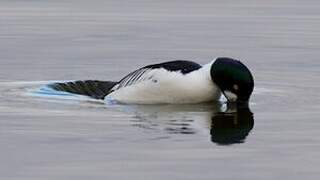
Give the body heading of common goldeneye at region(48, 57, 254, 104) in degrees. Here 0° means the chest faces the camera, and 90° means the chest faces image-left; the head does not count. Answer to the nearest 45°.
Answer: approximately 270°
